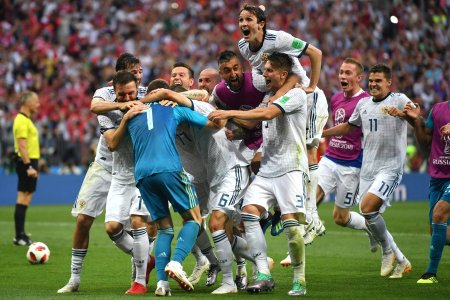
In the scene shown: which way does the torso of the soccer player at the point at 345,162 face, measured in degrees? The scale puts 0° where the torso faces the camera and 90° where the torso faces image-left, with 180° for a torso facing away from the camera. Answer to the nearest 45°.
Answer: approximately 45°

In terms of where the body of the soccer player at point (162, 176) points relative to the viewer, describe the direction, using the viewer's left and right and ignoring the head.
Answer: facing away from the viewer

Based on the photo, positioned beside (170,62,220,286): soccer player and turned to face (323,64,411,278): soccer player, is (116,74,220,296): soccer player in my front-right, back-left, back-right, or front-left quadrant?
back-right

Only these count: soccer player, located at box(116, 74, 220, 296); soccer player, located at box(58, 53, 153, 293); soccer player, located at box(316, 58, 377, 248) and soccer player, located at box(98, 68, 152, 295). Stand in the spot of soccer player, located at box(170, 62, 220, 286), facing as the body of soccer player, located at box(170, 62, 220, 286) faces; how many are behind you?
1

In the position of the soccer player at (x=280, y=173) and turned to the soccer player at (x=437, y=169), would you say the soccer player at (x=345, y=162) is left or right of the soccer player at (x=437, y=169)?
left

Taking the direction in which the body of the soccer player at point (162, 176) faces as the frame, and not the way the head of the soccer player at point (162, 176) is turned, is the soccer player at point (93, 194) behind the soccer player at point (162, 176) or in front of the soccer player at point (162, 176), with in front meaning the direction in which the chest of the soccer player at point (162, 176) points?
in front

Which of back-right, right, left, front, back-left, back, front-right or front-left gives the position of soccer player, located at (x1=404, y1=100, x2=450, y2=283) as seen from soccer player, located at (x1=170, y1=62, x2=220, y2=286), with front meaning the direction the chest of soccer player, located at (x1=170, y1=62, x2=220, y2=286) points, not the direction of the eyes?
back-left

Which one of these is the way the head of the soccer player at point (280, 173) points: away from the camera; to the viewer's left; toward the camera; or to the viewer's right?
to the viewer's left

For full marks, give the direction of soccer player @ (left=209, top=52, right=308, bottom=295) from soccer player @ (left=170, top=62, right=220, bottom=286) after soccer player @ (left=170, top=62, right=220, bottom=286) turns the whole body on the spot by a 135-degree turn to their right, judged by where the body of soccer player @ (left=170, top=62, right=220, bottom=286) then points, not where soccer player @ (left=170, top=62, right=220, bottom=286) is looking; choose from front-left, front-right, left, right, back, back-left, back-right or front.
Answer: back-right

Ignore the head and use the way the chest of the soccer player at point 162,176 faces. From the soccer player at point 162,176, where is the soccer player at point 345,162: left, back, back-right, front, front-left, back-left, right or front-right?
front-right

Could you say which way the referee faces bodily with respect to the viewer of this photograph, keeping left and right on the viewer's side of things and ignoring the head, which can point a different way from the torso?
facing to the right of the viewer
